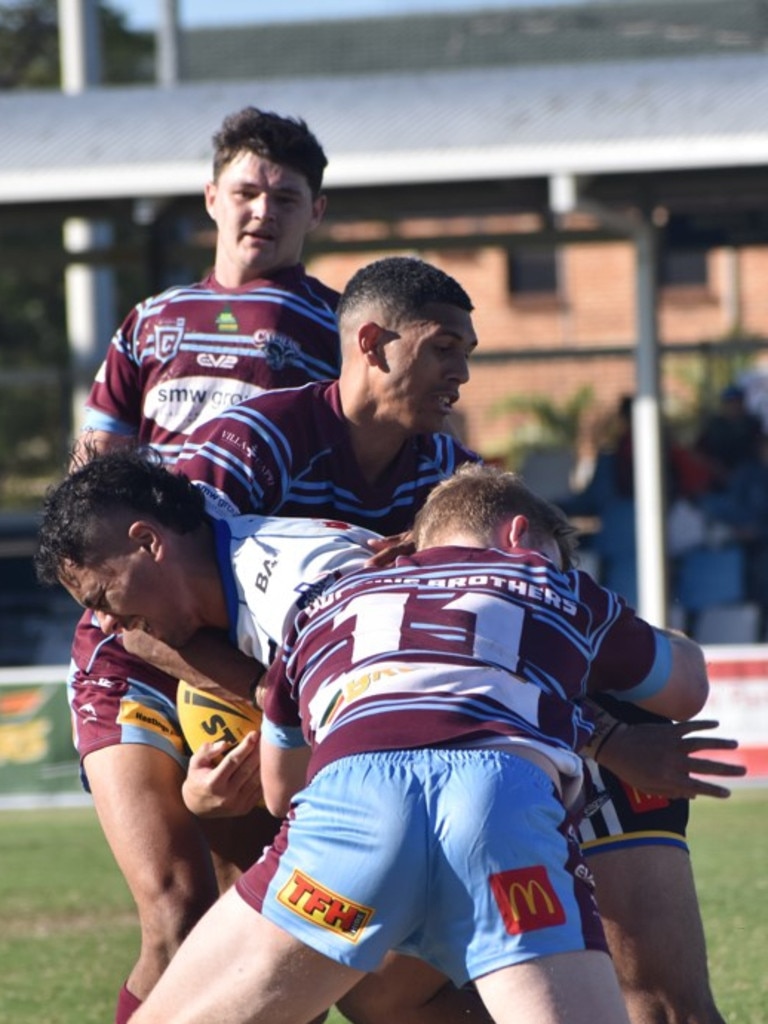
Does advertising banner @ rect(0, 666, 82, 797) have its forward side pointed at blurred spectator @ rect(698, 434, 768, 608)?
no

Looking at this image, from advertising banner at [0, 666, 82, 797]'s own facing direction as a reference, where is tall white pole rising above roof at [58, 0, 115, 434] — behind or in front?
behind

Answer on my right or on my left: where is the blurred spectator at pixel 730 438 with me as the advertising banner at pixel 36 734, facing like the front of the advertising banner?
on my left

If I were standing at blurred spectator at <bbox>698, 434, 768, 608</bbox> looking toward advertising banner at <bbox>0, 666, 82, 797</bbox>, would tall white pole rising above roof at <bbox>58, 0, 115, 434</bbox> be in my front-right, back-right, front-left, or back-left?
front-right

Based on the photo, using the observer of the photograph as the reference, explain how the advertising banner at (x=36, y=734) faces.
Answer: facing the viewer
